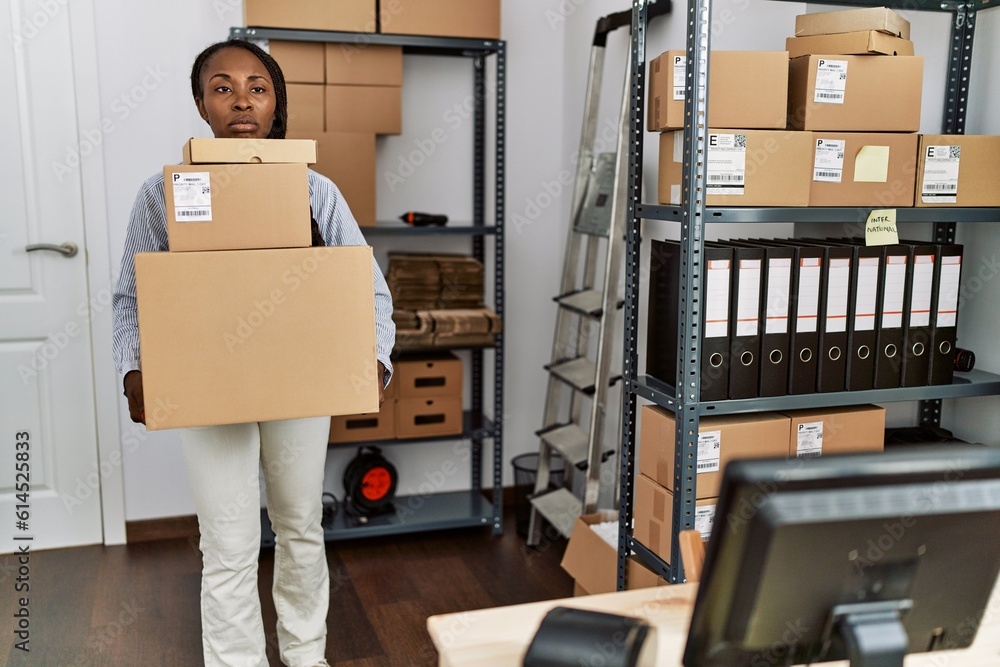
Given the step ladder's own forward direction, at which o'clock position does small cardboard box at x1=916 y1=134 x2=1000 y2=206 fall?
The small cardboard box is roughly at 9 o'clock from the step ladder.

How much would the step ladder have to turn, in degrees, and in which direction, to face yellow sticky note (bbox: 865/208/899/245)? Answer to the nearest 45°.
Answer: approximately 90° to its left

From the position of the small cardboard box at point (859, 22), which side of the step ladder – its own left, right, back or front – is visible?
left

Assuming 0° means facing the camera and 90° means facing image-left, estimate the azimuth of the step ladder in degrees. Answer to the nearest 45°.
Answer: approximately 45°

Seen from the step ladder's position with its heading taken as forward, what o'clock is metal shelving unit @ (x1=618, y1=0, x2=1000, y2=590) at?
The metal shelving unit is roughly at 8 o'clock from the step ladder.

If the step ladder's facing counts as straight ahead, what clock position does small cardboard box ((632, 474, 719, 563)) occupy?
The small cardboard box is roughly at 10 o'clock from the step ladder.

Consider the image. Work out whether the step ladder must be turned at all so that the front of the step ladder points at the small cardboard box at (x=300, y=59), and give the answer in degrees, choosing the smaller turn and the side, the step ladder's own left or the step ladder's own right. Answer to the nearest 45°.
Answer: approximately 45° to the step ladder's own right

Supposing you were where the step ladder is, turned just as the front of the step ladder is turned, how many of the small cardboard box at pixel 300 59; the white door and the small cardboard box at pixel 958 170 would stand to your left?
1
